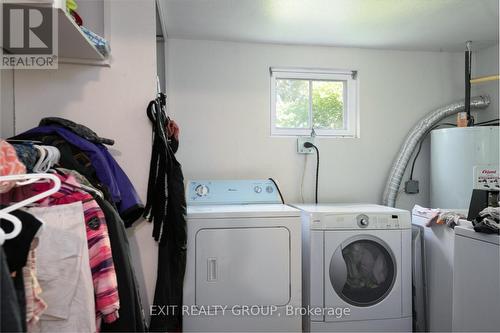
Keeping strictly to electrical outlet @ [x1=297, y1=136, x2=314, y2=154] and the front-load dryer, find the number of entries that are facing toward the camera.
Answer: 2

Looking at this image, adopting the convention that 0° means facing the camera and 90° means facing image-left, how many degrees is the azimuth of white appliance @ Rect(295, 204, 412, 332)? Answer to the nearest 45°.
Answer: approximately 0°

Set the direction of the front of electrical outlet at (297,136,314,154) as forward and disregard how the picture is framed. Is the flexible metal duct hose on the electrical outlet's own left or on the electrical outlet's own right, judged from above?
on the electrical outlet's own left

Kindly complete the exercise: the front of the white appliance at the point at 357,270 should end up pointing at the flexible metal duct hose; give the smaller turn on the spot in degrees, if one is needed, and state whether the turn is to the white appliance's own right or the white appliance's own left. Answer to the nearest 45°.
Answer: approximately 135° to the white appliance's own left

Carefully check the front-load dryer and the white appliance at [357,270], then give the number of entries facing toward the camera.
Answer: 2

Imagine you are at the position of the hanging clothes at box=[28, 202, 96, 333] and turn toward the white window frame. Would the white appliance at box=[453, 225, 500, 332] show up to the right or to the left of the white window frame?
right

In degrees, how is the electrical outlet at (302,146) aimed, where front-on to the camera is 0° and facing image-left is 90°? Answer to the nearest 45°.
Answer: approximately 0°
